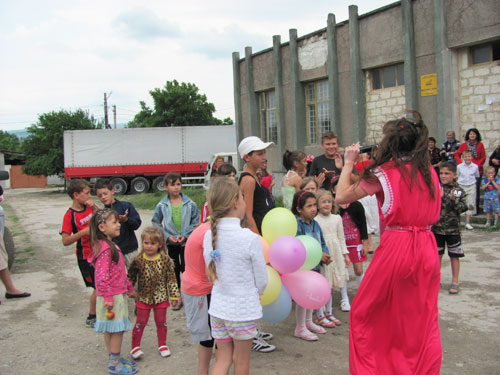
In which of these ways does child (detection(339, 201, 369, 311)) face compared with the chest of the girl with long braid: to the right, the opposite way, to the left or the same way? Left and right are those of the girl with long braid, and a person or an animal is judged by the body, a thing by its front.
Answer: the opposite way

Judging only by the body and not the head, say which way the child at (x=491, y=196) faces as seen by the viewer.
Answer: toward the camera

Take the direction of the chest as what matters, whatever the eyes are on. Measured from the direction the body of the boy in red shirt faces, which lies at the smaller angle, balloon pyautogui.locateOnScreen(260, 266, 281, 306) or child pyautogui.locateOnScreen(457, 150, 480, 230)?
the balloon

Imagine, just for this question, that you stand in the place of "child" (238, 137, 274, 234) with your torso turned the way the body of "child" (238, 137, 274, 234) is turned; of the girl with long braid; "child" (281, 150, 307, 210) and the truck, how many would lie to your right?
1

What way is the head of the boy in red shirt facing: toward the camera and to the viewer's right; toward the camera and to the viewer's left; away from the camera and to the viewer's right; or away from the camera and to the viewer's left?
toward the camera and to the viewer's right

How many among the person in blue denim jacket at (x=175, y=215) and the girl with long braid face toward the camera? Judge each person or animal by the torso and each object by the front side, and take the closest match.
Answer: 1

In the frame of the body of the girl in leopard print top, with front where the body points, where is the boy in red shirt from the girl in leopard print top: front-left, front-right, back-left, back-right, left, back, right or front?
back-right

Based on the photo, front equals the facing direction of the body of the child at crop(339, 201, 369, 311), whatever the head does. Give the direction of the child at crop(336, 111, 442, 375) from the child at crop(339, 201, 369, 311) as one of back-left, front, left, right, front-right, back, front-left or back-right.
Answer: front-left

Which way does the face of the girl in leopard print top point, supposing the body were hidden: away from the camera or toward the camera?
toward the camera
